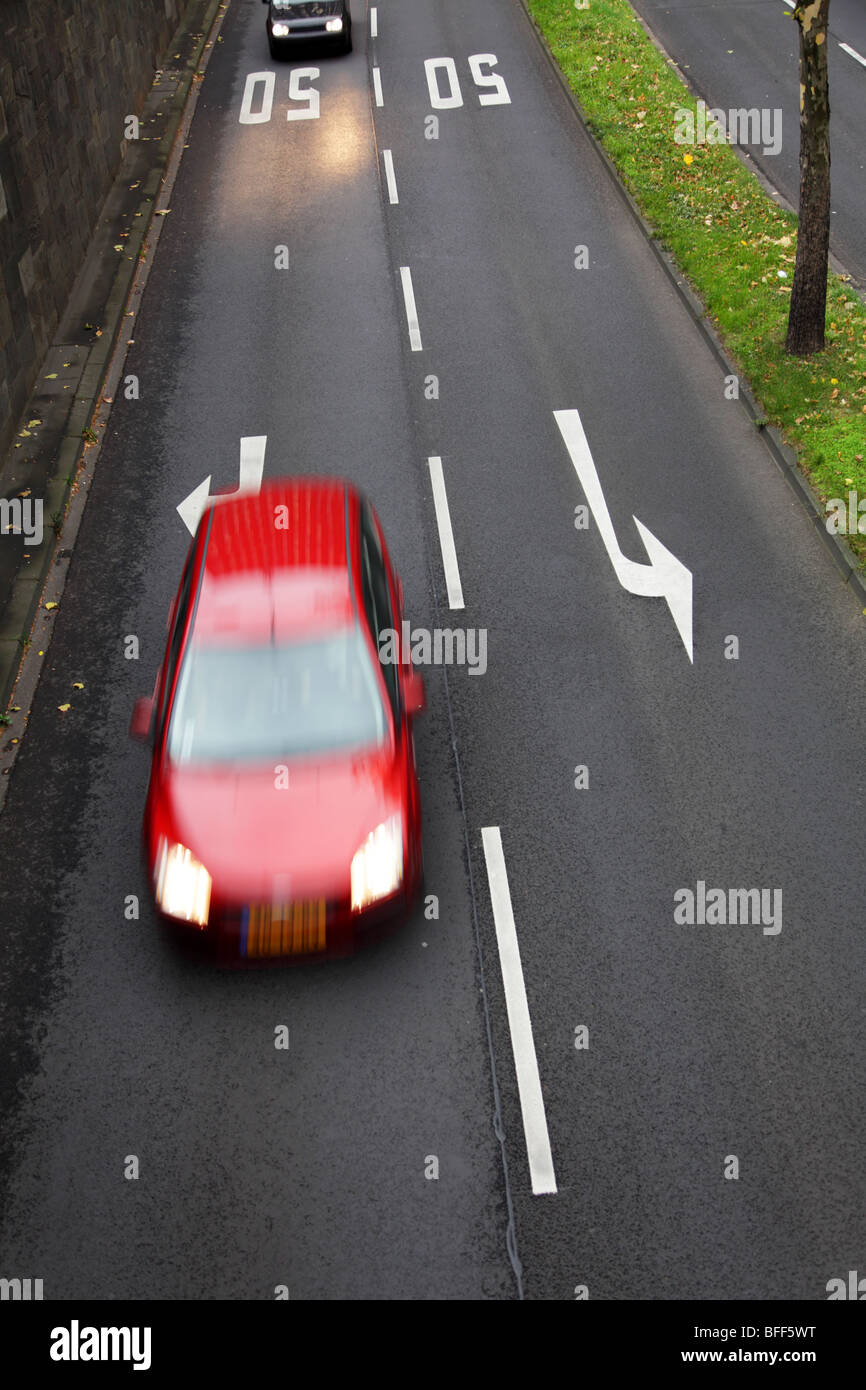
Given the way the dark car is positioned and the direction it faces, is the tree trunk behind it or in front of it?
in front

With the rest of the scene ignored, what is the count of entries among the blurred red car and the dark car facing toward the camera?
2

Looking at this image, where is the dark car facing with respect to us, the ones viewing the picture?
facing the viewer

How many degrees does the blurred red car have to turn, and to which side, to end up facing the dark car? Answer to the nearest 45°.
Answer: approximately 180°

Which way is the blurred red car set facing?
toward the camera

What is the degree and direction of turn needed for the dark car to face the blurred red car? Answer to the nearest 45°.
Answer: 0° — it already faces it

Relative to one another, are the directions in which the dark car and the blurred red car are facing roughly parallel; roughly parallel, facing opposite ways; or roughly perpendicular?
roughly parallel
